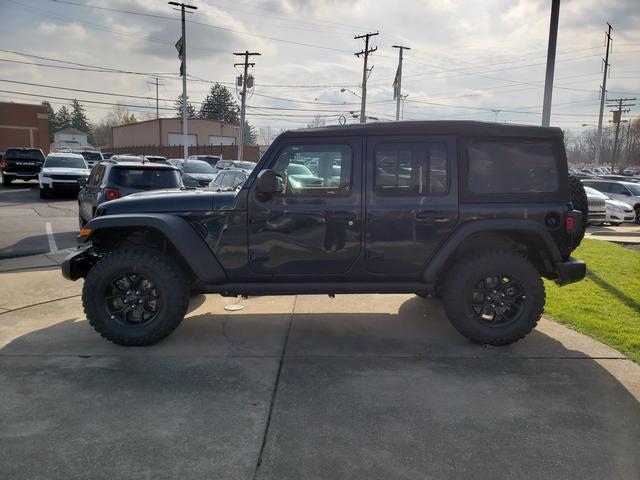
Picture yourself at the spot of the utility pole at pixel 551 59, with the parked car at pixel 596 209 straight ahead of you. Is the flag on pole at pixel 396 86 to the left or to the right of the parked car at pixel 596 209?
left

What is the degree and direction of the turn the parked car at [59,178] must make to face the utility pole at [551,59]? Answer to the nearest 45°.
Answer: approximately 45° to its left

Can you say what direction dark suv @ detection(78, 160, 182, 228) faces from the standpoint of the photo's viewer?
facing away from the viewer and to the left of the viewer

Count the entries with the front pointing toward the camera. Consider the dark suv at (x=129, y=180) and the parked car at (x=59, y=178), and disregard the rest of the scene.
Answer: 1

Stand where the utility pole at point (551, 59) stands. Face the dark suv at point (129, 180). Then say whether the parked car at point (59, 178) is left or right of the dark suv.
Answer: right

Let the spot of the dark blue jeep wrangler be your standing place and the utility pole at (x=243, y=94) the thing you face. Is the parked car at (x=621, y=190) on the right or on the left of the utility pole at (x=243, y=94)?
right

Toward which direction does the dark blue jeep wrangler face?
to the viewer's left

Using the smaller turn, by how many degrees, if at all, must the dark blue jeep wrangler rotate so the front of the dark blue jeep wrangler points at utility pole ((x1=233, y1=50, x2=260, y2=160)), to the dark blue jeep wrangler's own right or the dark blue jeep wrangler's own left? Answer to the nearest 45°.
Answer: approximately 90° to the dark blue jeep wrangler's own right

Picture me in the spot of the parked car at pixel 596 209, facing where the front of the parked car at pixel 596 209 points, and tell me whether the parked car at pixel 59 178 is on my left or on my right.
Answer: on my right

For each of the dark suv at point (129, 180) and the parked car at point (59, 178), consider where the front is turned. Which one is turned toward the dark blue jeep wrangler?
the parked car

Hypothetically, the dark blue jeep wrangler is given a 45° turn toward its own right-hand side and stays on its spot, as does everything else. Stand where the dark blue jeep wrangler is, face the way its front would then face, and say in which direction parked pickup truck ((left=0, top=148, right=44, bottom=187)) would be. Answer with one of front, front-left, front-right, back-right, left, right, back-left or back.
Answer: front

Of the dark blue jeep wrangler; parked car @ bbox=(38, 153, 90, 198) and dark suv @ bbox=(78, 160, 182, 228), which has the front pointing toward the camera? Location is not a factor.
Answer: the parked car

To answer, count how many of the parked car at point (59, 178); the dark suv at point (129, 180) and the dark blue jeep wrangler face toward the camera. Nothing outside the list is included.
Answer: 1

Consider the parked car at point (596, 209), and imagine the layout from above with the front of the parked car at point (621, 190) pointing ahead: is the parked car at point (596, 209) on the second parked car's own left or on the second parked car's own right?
on the second parked car's own right

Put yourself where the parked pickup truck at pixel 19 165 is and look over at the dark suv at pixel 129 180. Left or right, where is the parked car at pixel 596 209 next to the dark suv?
left

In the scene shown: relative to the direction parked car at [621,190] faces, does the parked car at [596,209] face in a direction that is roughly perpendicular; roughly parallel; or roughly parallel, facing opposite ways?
roughly parallel

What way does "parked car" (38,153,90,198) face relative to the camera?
toward the camera

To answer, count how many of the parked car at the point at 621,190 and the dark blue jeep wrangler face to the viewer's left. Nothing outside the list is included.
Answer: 1
